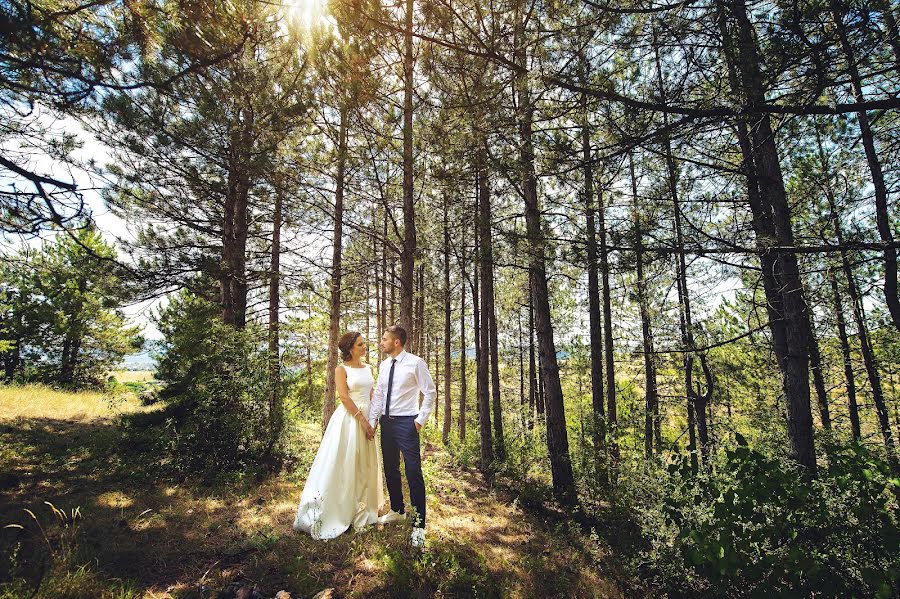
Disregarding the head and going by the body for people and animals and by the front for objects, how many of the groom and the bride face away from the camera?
0

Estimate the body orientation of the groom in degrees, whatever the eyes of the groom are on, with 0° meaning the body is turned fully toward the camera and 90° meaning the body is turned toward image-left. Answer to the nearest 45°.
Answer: approximately 45°

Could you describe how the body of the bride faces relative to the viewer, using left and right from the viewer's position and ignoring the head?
facing the viewer and to the right of the viewer

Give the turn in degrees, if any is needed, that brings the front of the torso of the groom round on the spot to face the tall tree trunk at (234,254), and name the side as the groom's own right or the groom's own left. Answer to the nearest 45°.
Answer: approximately 90° to the groom's own right

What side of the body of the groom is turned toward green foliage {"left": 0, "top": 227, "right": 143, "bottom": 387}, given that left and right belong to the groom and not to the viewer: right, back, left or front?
right

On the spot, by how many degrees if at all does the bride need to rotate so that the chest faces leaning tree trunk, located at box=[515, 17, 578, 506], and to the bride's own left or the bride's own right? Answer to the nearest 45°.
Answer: approximately 90° to the bride's own left

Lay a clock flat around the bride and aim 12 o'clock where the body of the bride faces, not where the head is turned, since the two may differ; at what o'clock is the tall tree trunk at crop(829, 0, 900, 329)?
The tall tree trunk is roughly at 11 o'clock from the bride.

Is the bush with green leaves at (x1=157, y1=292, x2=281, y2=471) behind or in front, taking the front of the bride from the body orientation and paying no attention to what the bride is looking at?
behind

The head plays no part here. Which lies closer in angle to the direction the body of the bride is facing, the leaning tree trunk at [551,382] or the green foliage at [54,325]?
the leaning tree trunk

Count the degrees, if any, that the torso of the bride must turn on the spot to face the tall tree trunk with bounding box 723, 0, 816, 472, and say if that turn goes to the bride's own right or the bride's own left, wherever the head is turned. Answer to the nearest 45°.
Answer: approximately 45° to the bride's own left

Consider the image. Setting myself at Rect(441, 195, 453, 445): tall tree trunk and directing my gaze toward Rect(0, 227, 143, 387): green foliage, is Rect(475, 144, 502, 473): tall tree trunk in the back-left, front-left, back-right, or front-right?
back-left

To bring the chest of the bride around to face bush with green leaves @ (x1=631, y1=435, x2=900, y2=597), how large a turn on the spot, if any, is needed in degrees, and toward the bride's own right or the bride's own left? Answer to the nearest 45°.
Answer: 0° — they already face it

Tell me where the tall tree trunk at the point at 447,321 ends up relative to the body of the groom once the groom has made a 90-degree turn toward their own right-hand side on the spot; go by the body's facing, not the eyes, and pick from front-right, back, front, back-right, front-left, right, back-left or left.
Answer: front-right

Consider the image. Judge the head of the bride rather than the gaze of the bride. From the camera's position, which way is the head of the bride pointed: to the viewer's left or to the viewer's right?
to the viewer's right
